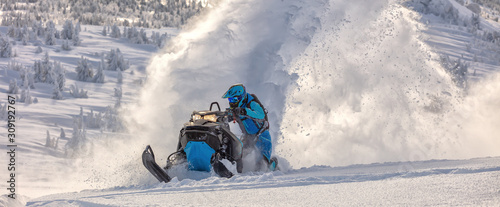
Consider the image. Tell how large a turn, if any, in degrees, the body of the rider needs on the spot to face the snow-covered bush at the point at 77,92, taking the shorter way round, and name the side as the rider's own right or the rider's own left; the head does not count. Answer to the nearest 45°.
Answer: approximately 90° to the rider's own right

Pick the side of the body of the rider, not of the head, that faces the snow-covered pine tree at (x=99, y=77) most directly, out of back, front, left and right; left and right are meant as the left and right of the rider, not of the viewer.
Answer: right

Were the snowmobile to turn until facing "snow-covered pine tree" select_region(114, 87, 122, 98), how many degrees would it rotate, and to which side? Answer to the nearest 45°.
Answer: approximately 135° to its right

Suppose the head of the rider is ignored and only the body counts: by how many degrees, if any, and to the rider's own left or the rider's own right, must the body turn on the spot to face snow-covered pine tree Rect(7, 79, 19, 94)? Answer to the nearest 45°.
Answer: approximately 90° to the rider's own right

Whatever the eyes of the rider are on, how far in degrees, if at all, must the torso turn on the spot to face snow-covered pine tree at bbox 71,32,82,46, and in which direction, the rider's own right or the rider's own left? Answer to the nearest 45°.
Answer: approximately 90° to the rider's own right

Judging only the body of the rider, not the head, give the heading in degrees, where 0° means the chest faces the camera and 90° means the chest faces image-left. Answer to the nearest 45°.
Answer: approximately 45°

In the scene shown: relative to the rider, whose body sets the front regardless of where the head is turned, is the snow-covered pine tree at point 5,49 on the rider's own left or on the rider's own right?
on the rider's own right

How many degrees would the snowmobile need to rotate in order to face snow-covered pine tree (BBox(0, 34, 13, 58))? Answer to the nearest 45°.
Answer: approximately 90° to its right

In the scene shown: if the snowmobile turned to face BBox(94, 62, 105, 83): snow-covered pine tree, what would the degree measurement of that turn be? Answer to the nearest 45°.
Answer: approximately 135° to its right

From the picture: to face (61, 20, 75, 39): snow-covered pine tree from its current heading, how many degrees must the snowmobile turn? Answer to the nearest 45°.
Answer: approximately 135° to its right

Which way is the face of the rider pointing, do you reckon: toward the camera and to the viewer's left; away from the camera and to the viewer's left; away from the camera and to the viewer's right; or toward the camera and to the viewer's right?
toward the camera and to the viewer's left
